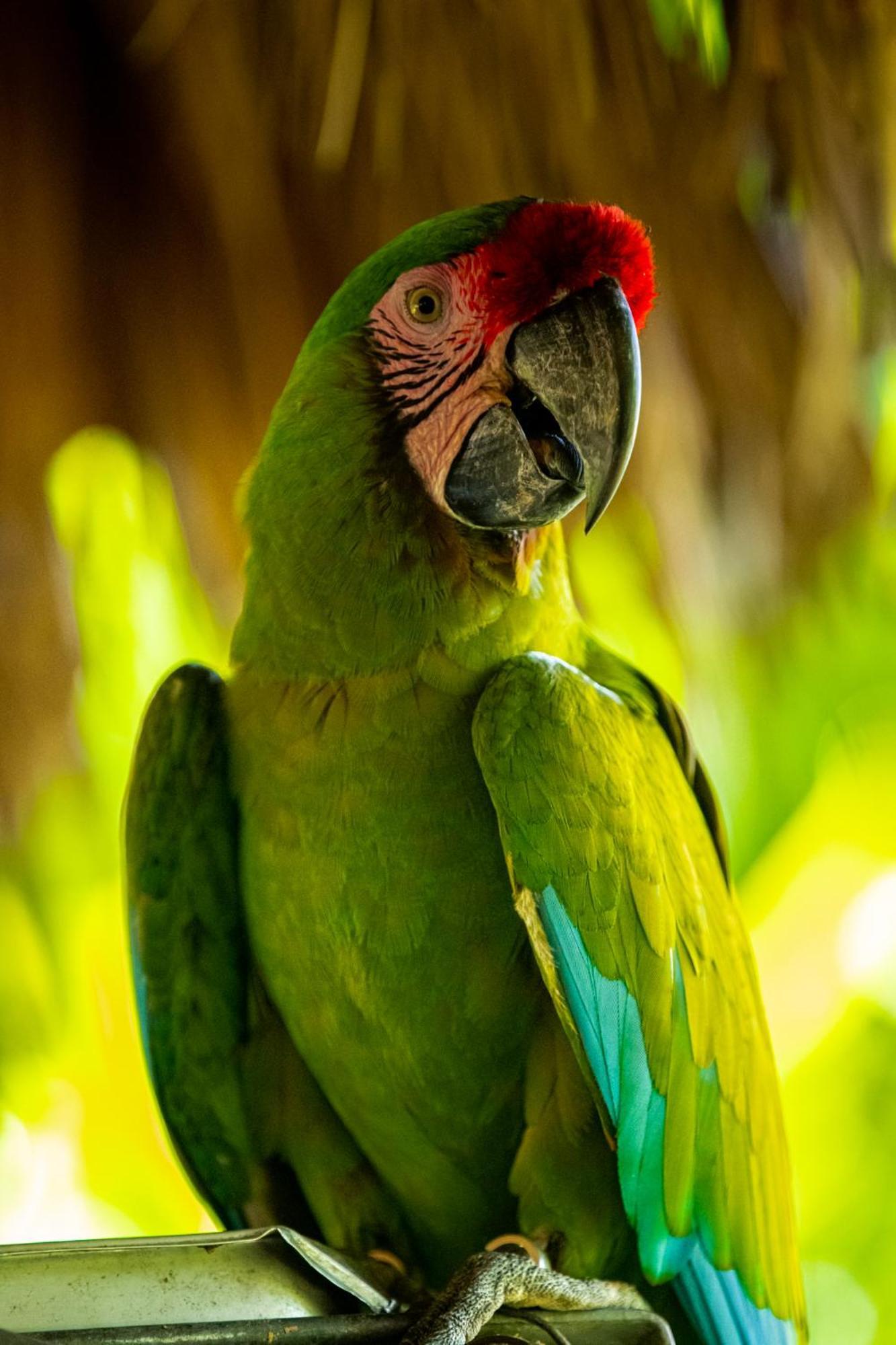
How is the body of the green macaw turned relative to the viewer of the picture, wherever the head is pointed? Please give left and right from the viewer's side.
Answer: facing the viewer and to the left of the viewer
